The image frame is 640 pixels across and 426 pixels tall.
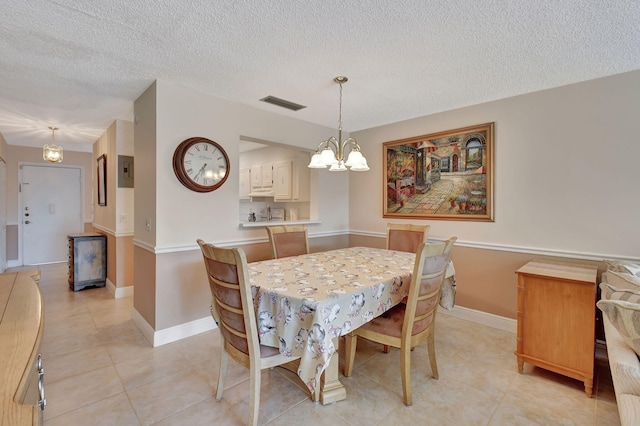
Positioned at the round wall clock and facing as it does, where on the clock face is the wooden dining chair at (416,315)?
The wooden dining chair is roughly at 12 o'clock from the round wall clock.

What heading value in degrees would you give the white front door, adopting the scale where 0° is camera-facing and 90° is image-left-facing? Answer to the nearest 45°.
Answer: approximately 0°

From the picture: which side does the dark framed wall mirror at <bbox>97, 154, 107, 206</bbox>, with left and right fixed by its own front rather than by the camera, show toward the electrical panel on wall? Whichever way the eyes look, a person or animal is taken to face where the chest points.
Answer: left

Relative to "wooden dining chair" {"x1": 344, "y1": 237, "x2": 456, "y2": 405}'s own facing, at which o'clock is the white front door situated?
The white front door is roughly at 11 o'clock from the wooden dining chair.

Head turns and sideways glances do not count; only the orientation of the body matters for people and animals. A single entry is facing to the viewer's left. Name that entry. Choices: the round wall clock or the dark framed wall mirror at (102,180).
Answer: the dark framed wall mirror

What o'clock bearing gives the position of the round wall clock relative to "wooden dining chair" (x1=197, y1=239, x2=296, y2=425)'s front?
The round wall clock is roughly at 10 o'clock from the wooden dining chair.

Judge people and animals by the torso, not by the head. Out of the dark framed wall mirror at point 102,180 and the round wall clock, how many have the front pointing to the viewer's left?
1

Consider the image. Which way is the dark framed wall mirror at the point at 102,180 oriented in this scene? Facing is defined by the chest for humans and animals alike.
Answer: to the viewer's left

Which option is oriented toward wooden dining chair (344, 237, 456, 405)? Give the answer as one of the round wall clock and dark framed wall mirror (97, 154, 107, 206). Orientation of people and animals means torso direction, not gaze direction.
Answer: the round wall clock

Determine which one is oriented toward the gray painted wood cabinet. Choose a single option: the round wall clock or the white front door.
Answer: the white front door
